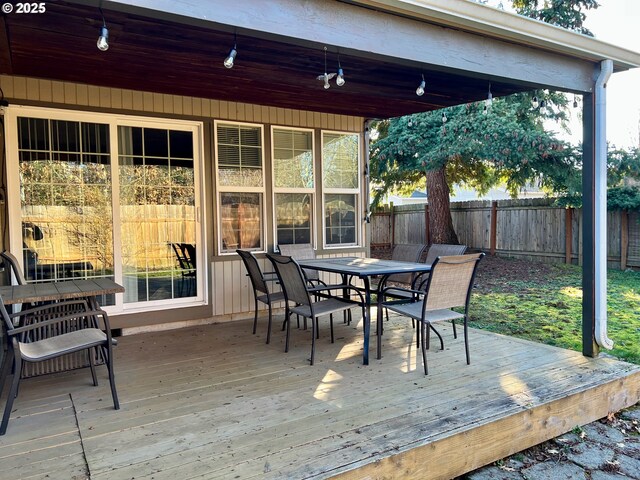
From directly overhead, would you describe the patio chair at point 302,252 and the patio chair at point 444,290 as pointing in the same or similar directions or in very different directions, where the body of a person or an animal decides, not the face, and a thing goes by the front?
very different directions

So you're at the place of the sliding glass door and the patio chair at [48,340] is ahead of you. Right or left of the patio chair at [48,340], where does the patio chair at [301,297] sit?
left

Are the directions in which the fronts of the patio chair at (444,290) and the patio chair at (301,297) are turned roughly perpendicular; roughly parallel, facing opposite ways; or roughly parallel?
roughly perpendicular

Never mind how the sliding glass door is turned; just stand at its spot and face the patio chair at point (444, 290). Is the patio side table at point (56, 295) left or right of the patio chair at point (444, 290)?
right

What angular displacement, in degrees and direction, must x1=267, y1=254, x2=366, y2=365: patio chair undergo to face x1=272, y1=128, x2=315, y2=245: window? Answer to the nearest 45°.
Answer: approximately 45° to its left

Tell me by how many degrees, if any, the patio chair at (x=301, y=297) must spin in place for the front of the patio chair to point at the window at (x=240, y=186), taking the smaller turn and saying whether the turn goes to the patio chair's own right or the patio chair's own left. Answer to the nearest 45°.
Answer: approximately 90° to the patio chair's own left

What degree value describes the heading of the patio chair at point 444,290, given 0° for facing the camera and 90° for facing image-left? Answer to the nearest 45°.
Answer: approximately 135°

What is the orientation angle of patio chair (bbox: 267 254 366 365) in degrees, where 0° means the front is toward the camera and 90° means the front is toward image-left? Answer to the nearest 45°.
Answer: approximately 225°

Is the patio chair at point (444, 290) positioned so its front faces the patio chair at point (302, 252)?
yes
